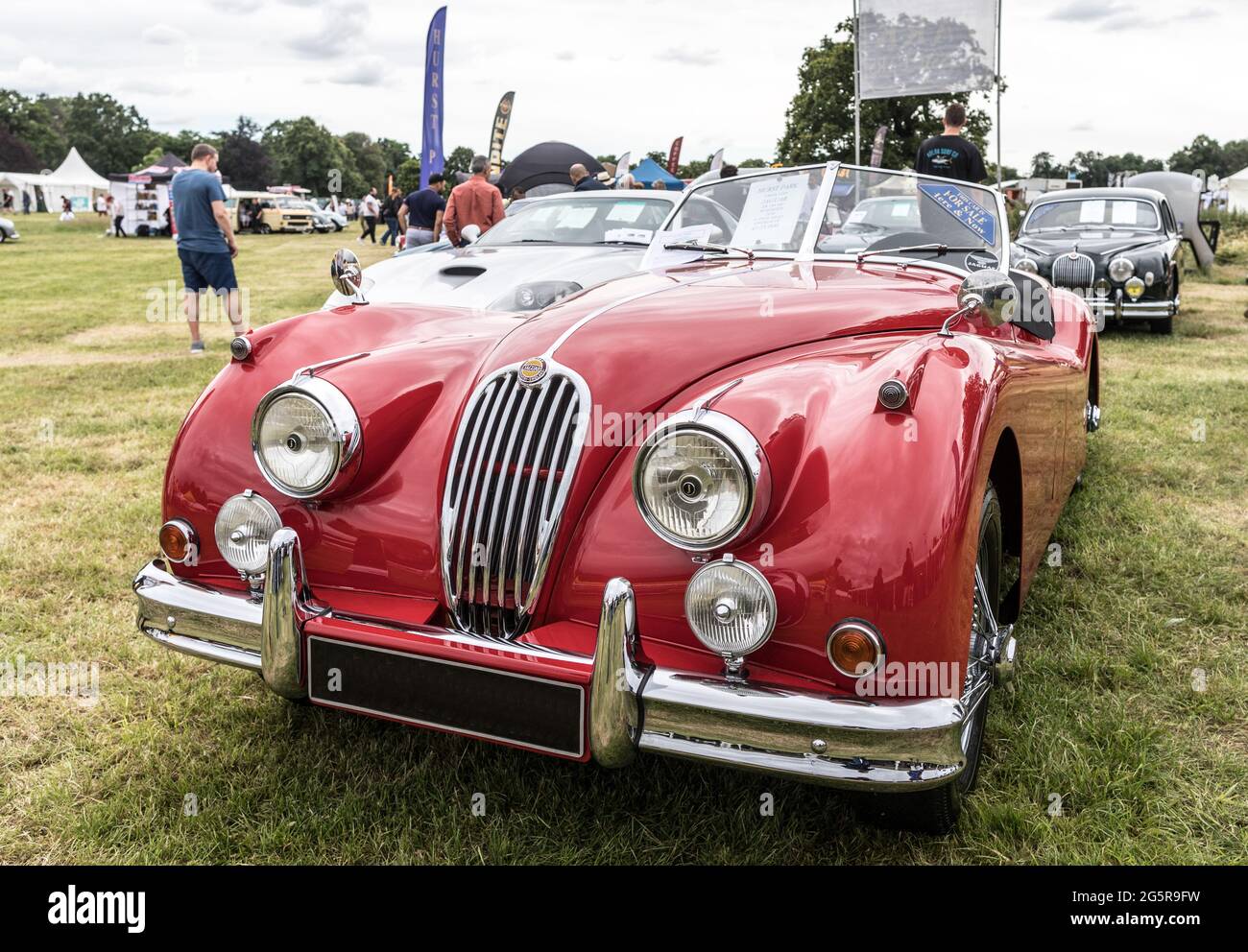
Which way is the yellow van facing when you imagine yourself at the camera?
facing the viewer and to the right of the viewer

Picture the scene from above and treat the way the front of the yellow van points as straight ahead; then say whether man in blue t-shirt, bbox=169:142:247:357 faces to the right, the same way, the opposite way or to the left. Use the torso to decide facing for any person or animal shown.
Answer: to the left

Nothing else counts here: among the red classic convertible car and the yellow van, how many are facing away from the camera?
0

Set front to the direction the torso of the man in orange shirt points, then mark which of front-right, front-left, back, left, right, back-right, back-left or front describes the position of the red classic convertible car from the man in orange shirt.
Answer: back

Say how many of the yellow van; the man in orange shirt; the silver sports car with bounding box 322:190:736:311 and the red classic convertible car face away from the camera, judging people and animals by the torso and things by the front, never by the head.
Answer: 1

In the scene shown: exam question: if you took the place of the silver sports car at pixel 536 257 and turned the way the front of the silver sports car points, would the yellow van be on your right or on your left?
on your right

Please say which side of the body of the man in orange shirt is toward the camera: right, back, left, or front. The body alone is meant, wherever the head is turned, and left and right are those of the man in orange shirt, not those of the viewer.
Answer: back

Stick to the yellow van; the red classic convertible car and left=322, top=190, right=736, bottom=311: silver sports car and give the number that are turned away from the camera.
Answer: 0

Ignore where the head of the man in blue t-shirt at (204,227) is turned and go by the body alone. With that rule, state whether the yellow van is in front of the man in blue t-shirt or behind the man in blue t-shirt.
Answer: in front

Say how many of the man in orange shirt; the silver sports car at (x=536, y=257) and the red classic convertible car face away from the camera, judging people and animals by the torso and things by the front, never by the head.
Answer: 1

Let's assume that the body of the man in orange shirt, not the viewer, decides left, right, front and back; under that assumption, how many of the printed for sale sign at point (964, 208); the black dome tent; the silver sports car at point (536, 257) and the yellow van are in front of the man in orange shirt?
2

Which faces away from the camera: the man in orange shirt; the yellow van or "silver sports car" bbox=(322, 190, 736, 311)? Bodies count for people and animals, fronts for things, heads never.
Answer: the man in orange shirt

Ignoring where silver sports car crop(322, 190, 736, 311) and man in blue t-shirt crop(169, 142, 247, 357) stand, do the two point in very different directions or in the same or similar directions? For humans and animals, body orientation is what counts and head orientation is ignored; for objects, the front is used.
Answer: very different directions

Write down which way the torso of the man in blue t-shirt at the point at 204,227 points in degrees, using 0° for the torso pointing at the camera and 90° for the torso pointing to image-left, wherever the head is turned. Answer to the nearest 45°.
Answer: approximately 225°
